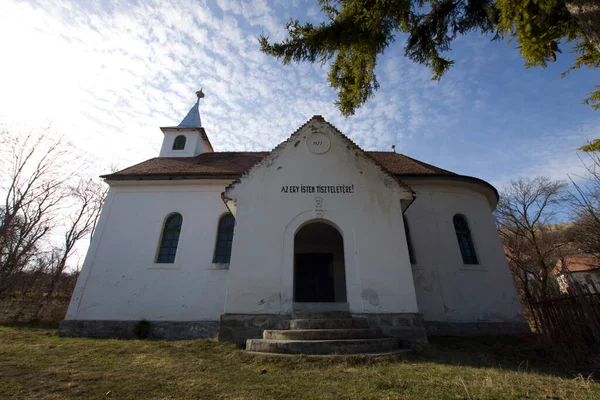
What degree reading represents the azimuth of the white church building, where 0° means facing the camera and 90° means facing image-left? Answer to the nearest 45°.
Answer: approximately 0°
